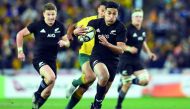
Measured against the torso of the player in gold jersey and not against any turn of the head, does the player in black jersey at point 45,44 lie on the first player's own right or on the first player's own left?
on the first player's own right

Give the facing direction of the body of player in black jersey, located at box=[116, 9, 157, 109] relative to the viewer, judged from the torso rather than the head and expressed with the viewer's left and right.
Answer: facing the viewer and to the right of the viewer

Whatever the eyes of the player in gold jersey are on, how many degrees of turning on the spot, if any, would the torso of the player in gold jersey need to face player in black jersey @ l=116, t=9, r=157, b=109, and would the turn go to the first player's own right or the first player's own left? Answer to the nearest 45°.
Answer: approximately 90° to the first player's own left

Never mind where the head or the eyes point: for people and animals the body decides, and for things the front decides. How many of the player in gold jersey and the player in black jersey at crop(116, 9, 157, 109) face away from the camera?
0

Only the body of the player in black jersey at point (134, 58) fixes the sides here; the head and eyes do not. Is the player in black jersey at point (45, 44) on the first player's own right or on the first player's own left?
on the first player's own right

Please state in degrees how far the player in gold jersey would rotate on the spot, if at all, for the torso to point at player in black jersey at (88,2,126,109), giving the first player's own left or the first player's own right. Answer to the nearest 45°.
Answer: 0° — they already face them
